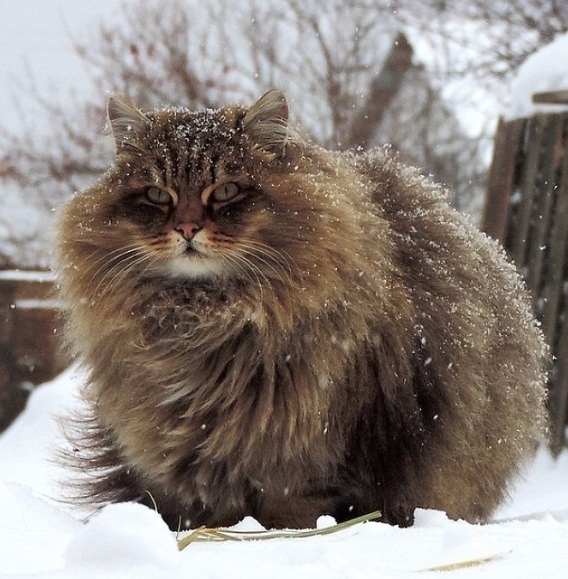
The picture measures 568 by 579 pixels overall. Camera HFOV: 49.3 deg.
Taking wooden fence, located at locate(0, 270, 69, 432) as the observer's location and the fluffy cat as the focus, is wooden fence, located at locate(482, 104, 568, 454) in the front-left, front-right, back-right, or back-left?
front-left

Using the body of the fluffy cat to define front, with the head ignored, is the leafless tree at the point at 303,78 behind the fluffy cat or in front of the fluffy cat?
behind

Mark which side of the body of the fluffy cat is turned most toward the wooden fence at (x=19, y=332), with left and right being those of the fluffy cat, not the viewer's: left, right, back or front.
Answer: right

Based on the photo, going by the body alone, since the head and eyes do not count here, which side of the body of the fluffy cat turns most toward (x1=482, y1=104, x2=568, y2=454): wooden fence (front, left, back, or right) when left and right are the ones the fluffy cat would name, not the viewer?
back

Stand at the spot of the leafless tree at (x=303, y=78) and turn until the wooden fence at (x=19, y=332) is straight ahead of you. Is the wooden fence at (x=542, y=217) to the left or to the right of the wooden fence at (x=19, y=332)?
left

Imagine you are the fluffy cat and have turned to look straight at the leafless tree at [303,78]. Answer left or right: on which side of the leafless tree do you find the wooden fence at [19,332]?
left
